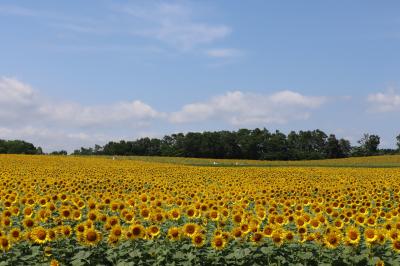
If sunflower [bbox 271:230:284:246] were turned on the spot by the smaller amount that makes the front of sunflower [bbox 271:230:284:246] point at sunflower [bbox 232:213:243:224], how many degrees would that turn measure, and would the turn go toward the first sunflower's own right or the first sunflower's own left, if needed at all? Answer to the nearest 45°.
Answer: approximately 135° to the first sunflower's own right

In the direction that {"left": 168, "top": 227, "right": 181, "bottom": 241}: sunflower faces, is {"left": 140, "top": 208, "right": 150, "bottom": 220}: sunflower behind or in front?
behind

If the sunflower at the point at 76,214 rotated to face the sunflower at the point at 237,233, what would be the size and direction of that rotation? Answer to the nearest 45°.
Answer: approximately 45° to its left

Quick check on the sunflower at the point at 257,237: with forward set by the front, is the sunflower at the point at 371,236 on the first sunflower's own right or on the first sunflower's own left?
on the first sunflower's own left

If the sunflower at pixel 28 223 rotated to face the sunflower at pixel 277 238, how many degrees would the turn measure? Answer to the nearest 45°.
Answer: approximately 45° to its left

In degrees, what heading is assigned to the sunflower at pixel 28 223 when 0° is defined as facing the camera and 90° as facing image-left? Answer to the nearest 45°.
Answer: approximately 0°

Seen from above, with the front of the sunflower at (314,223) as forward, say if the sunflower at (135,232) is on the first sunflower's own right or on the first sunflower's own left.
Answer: on the first sunflower's own right

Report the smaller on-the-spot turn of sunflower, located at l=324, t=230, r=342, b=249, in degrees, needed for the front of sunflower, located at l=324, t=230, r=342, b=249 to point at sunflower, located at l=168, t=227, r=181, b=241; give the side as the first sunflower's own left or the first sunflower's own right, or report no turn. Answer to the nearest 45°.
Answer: approximately 90° to the first sunflower's own right

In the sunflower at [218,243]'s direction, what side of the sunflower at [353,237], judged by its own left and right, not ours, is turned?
right

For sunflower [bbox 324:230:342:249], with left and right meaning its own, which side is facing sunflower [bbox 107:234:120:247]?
right
